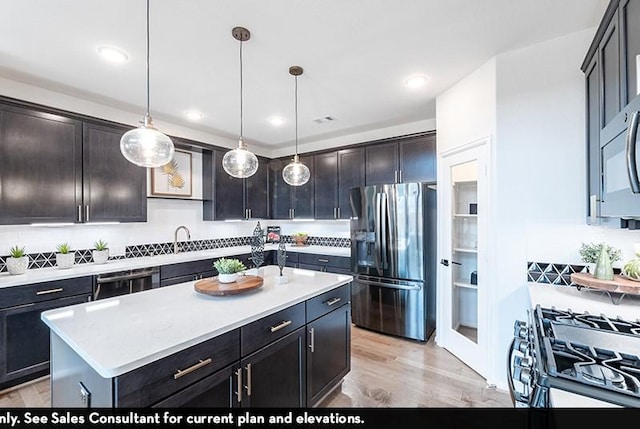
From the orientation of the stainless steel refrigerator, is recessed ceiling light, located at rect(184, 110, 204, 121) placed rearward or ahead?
ahead

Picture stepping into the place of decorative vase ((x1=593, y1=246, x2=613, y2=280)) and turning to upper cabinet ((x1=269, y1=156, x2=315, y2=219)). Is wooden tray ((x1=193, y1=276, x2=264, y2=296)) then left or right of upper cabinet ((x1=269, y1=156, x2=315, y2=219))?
left

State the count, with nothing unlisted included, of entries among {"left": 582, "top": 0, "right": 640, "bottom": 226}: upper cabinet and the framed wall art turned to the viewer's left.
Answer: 1

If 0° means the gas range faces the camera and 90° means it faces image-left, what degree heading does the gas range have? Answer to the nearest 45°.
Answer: approximately 90°

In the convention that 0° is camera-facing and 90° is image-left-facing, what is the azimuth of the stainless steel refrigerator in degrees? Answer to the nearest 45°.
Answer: approximately 45°

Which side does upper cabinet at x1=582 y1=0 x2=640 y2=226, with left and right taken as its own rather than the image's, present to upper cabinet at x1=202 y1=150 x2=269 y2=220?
front

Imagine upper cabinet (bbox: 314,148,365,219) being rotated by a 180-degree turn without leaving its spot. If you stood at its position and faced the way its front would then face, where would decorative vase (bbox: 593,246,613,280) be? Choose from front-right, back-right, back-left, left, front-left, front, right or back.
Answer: right

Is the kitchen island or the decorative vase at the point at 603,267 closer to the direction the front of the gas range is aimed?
the kitchen island

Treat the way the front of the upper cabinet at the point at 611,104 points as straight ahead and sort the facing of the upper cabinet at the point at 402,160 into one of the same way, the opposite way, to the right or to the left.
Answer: to the left

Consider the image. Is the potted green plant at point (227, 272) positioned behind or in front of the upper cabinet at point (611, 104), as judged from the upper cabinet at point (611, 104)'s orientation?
in front

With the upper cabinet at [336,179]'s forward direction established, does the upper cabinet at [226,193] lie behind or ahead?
ahead

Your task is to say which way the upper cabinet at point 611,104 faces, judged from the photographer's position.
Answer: facing to the left of the viewer

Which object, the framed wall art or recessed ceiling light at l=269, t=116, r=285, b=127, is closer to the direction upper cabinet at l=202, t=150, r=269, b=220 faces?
the recessed ceiling light
